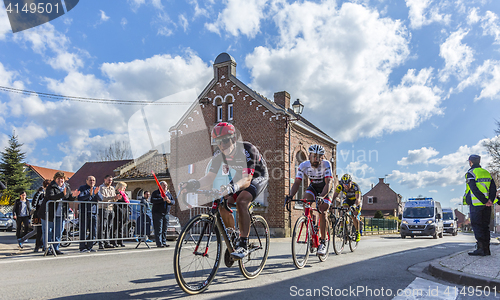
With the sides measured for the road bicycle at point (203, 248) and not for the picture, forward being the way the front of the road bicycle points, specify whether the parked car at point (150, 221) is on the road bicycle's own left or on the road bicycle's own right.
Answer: on the road bicycle's own right

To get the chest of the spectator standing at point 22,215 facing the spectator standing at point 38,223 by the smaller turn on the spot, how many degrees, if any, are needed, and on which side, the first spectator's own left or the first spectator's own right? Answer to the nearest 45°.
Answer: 0° — they already face them

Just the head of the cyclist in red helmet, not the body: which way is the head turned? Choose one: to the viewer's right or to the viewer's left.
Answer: to the viewer's left

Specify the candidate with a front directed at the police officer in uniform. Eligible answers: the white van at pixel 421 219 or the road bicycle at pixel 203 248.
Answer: the white van

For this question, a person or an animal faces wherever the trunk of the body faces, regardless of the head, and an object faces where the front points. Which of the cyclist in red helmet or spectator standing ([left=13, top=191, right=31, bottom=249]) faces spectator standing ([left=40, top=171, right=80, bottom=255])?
spectator standing ([left=13, top=191, right=31, bottom=249])

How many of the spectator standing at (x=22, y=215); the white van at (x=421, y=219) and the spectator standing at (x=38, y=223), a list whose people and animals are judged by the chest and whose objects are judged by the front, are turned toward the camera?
2

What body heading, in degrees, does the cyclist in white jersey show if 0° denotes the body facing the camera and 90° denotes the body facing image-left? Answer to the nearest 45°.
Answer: approximately 45°

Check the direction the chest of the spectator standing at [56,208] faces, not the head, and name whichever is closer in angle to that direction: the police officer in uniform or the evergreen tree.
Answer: the police officer in uniform

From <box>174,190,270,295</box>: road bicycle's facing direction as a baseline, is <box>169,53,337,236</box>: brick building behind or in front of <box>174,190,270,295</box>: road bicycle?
behind

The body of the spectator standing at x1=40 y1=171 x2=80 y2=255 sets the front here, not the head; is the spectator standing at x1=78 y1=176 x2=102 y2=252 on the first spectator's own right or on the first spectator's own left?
on the first spectator's own left

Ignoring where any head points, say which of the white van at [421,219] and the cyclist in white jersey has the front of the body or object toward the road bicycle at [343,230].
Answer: the white van
